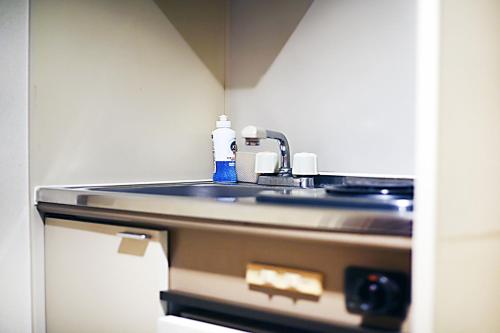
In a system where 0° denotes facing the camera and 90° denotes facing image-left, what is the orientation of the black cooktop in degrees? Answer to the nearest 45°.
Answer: approximately 45°

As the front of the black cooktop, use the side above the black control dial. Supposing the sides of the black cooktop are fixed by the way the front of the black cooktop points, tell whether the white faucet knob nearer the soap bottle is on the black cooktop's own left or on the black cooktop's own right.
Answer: on the black cooktop's own right
